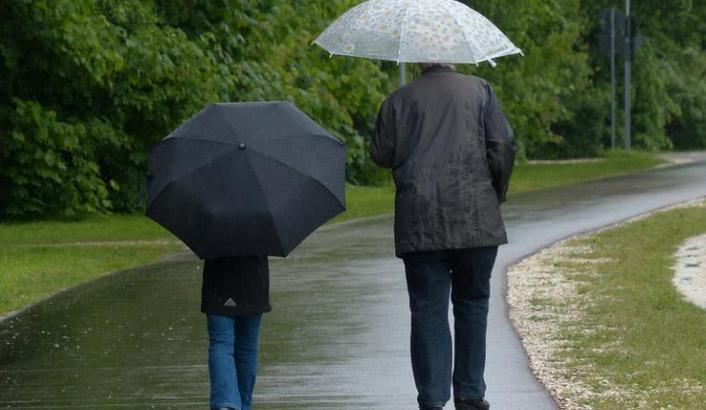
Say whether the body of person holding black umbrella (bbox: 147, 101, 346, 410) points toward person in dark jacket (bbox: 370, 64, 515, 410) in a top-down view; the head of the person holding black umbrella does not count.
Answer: no

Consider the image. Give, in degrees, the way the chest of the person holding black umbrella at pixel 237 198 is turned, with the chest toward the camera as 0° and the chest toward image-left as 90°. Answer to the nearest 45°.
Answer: approximately 180°

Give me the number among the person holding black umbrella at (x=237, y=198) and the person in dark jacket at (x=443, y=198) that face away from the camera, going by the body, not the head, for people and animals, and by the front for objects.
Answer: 2

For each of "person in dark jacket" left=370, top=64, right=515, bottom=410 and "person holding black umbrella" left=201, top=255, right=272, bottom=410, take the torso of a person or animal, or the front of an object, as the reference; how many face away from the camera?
2

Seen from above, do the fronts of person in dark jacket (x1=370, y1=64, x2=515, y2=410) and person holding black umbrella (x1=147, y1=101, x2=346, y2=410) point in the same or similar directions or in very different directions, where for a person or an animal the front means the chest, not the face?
same or similar directions

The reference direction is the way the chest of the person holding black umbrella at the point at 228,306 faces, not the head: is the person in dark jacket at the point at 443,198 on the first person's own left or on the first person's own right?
on the first person's own right

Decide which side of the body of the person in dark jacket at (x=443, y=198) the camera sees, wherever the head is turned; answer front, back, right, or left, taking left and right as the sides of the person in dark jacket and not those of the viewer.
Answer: back

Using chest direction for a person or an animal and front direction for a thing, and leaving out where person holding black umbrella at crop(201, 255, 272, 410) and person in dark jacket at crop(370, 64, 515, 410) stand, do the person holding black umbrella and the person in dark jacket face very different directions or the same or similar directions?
same or similar directions

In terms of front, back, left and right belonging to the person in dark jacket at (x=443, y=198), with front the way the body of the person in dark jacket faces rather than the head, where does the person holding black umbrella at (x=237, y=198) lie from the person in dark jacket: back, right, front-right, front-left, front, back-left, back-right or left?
left

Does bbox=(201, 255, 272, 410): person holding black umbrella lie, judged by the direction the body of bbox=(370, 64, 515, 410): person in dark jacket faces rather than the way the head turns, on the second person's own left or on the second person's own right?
on the second person's own left
